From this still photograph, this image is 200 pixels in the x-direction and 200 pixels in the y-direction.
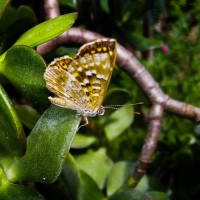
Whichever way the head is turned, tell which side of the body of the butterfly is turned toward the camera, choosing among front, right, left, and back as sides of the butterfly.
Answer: right
